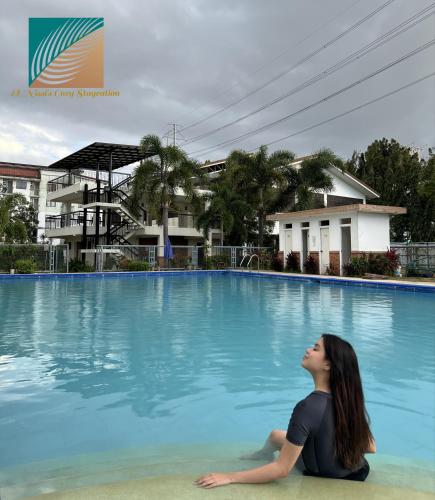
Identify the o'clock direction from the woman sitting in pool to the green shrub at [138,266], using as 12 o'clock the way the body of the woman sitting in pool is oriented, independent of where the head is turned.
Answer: The green shrub is roughly at 1 o'clock from the woman sitting in pool.

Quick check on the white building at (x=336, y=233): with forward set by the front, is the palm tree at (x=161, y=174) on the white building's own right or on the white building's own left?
on the white building's own right

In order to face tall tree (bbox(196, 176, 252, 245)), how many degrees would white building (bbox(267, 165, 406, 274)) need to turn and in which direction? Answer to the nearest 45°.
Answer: approximately 90° to its right

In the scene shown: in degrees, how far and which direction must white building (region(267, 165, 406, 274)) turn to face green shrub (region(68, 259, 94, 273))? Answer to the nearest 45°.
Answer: approximately 45° to its right

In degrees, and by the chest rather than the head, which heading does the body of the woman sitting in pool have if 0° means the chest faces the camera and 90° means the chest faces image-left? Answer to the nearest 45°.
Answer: approximately 135°

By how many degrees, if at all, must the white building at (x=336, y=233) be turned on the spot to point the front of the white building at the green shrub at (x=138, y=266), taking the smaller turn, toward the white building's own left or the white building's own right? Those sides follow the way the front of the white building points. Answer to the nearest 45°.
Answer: approximately 45° to the white building's own right

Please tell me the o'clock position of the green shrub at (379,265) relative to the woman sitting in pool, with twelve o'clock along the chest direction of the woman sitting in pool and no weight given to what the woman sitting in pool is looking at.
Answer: The green shrub is roughly at 2 o'clock from the woman sitting in pool.

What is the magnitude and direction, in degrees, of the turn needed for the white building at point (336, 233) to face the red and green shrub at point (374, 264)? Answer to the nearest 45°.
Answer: approximately 90° to its left

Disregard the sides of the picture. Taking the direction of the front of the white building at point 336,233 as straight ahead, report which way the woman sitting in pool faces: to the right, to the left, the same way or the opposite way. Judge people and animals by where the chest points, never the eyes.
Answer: to the right

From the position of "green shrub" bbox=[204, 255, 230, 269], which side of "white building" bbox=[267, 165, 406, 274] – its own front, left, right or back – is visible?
right

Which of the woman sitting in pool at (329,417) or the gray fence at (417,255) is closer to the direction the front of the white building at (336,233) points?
the woman sitting in pool
